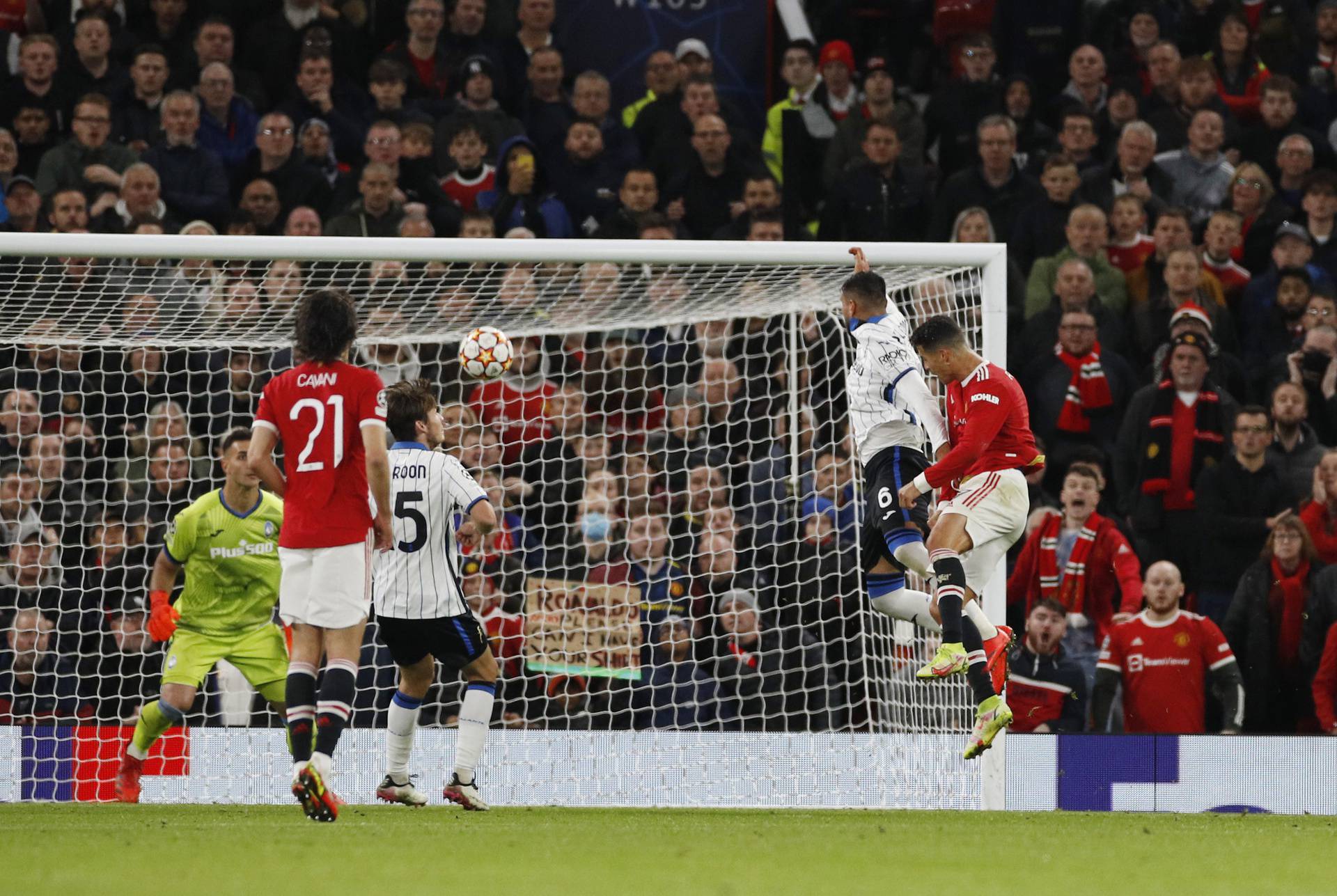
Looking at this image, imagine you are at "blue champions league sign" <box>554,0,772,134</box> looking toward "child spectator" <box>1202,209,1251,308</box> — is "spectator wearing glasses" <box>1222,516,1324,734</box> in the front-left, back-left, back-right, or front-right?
front-right

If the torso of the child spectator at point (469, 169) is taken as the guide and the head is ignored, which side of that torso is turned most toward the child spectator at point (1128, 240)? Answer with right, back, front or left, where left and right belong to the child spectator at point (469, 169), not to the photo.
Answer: left

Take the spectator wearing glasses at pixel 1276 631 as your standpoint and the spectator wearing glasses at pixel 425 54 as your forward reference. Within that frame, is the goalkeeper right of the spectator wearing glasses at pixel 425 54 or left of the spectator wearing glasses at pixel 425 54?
left

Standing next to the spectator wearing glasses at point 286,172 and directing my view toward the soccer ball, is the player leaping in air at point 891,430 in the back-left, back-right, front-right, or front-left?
front-left

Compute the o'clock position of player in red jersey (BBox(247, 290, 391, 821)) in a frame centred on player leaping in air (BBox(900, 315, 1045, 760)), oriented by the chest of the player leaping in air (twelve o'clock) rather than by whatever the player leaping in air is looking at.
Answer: The player in red jersey is roughly at 11 o'clock from the player leaping in air.

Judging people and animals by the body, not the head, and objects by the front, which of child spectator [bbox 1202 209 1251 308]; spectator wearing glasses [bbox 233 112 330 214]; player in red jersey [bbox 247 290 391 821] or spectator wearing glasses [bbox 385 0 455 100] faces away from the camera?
the player in red jersey

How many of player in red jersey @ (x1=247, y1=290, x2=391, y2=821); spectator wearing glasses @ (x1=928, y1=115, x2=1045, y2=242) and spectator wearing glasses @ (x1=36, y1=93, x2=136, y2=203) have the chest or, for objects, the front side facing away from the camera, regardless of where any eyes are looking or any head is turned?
1

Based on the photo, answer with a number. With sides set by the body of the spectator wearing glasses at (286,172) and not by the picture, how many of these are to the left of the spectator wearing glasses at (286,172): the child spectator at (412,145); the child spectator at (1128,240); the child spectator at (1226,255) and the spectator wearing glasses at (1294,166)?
4

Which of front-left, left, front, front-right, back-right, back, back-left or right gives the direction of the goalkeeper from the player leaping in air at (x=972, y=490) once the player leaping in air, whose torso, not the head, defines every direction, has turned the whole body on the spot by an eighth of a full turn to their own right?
front-left

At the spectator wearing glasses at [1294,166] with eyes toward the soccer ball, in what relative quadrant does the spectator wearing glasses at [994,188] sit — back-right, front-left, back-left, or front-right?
front-right

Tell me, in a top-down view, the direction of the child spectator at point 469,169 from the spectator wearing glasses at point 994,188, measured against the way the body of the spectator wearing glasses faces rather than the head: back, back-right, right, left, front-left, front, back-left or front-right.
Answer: right

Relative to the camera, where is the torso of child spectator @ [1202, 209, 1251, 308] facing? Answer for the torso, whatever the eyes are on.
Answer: toward the camera

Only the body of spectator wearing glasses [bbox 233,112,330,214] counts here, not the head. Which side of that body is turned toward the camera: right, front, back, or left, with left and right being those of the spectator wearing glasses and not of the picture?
front

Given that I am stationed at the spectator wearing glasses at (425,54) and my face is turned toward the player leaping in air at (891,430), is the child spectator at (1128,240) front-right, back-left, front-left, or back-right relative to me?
front-left

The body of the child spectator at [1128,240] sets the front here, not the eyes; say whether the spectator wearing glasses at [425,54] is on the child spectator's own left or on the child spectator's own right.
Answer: on the child spectator's own right

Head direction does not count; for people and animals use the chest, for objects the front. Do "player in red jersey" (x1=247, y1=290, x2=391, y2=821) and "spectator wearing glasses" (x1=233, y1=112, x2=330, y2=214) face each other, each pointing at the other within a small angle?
yes

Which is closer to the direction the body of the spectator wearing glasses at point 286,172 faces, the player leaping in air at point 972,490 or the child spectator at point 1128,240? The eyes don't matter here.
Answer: the player leaping in air

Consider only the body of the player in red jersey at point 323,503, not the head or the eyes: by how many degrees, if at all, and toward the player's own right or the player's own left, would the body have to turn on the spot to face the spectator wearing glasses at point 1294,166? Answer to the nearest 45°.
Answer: approximately 45° to the player's own right

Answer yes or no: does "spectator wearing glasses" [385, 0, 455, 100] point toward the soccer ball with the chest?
yes

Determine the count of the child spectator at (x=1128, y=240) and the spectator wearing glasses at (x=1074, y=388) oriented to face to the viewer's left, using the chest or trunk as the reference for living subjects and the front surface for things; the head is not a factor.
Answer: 0
